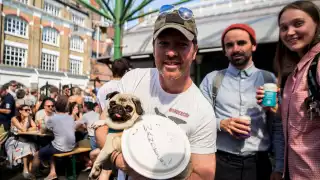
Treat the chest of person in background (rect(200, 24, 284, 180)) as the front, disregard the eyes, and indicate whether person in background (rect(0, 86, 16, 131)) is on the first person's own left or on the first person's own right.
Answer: on the first person's own right

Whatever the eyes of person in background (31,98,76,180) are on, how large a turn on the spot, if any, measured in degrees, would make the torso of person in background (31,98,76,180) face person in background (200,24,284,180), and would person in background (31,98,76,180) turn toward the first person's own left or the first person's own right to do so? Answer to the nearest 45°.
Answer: approximately 135° to the first person's own left

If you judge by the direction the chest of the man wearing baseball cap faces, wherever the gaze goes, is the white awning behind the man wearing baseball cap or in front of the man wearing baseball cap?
behind
